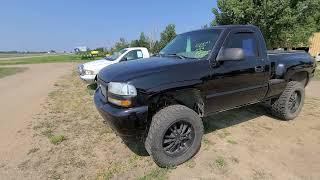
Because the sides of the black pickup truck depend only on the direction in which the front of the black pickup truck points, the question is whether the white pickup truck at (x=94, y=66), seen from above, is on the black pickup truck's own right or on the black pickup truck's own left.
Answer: on the black pickup truck's own right

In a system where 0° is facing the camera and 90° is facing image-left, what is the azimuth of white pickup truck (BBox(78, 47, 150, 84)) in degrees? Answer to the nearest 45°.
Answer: approximately 45°

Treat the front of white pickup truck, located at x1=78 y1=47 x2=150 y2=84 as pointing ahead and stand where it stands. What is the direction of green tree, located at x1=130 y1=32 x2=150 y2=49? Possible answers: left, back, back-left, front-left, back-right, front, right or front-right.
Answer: back-right

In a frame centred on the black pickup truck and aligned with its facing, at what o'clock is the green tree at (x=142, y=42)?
The green tree is roughly at 4 o'clock from the black pickup truck.

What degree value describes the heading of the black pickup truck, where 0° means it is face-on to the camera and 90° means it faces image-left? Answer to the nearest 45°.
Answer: approximately 45°
